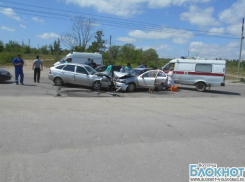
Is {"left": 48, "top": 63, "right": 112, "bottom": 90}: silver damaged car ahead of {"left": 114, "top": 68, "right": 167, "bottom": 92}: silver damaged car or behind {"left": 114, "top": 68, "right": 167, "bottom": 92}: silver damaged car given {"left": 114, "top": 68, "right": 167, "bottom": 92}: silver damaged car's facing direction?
ahead

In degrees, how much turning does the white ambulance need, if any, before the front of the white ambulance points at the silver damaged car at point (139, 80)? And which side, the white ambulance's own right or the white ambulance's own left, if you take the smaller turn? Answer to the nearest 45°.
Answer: approximately 45° to the white ambulance's own left

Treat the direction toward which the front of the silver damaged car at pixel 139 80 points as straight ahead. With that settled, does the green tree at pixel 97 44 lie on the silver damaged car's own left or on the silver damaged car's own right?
on the silver damaged car's own right

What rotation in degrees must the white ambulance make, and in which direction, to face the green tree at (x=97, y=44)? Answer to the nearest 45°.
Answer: approximately 45° to its right

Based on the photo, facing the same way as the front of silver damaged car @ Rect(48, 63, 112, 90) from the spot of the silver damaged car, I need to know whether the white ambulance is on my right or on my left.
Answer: on my left

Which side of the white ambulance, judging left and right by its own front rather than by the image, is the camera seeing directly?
left

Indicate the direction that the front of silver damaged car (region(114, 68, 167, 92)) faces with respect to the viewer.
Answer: facing the viewer and to the left of the viewer

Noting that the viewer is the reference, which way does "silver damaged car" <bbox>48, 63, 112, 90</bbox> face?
facing the viewer and to the right of the viewer

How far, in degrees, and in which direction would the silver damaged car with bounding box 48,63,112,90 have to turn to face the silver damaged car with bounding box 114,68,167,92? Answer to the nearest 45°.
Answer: approximately 45° to its left

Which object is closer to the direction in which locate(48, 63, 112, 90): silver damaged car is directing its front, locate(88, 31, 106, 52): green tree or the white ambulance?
the white ambulance
